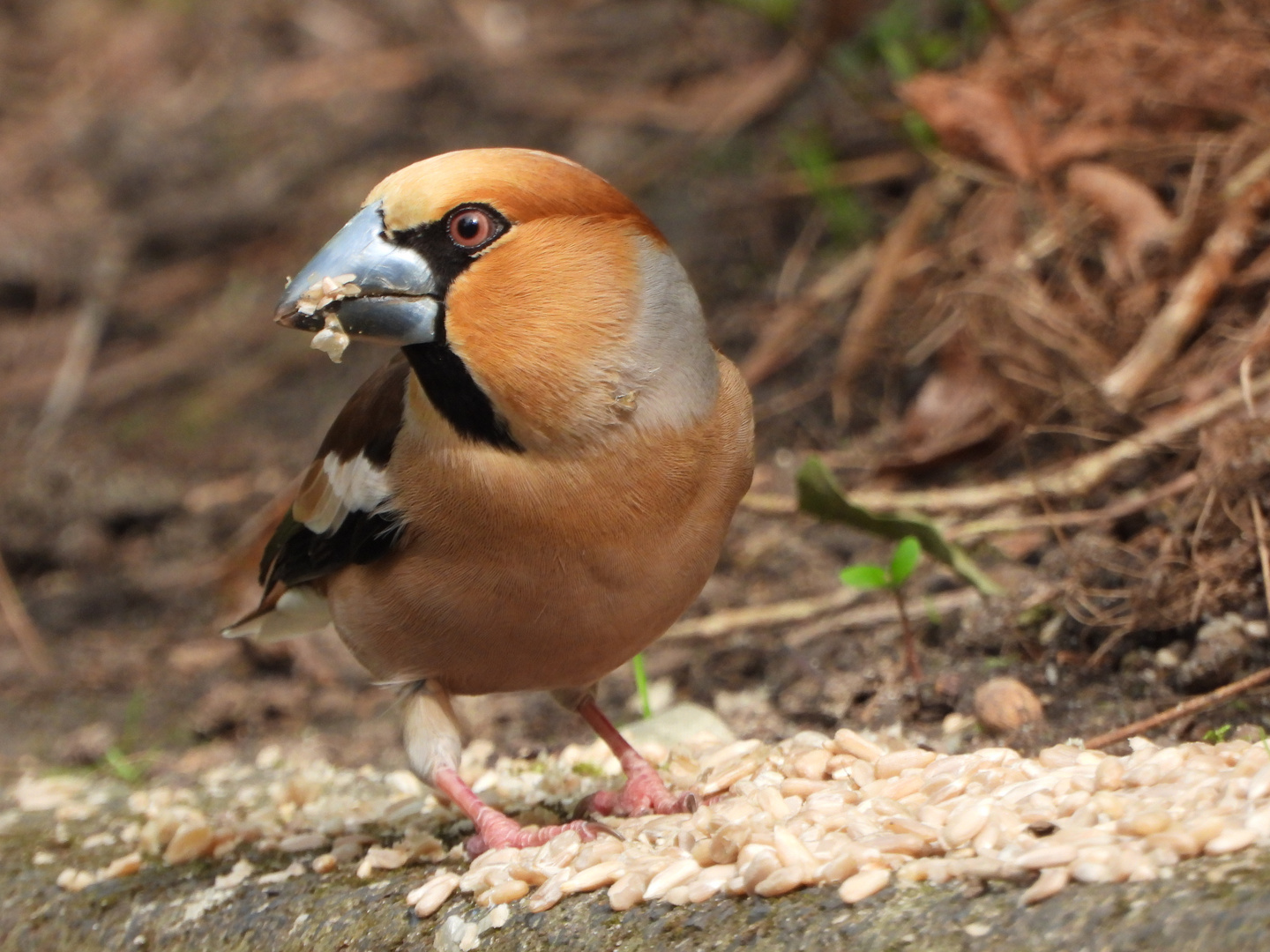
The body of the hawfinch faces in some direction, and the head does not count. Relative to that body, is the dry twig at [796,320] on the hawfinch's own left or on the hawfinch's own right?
on the hawfinch's own left

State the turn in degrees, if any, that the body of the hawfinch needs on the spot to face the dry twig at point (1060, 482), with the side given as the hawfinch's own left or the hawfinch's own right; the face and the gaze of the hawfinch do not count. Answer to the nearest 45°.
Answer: approximately 90° to the hawfinch's own left

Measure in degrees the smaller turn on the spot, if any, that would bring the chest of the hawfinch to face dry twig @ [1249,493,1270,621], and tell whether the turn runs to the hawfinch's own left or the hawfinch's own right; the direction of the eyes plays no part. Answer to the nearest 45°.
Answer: approximately 45° to the hawfinch's own left

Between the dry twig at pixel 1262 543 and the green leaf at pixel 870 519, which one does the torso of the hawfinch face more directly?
the dry twig

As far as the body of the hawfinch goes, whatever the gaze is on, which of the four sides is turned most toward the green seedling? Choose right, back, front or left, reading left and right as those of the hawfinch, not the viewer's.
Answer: left

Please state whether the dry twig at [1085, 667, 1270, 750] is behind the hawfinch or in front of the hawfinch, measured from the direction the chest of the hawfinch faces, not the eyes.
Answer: in front

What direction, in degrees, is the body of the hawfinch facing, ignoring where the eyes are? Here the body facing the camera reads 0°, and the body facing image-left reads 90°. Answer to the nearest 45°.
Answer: approximately 315°

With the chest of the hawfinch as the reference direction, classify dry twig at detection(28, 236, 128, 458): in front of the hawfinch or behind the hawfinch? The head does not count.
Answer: behind

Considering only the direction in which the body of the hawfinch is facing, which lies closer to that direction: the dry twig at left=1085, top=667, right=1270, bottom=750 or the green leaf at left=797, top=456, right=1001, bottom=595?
the dry twig

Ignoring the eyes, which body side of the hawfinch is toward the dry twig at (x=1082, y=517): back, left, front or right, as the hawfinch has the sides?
left

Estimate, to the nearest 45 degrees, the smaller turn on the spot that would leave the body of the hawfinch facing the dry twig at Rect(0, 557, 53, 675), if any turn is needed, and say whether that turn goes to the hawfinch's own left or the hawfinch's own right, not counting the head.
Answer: approximately 180°
